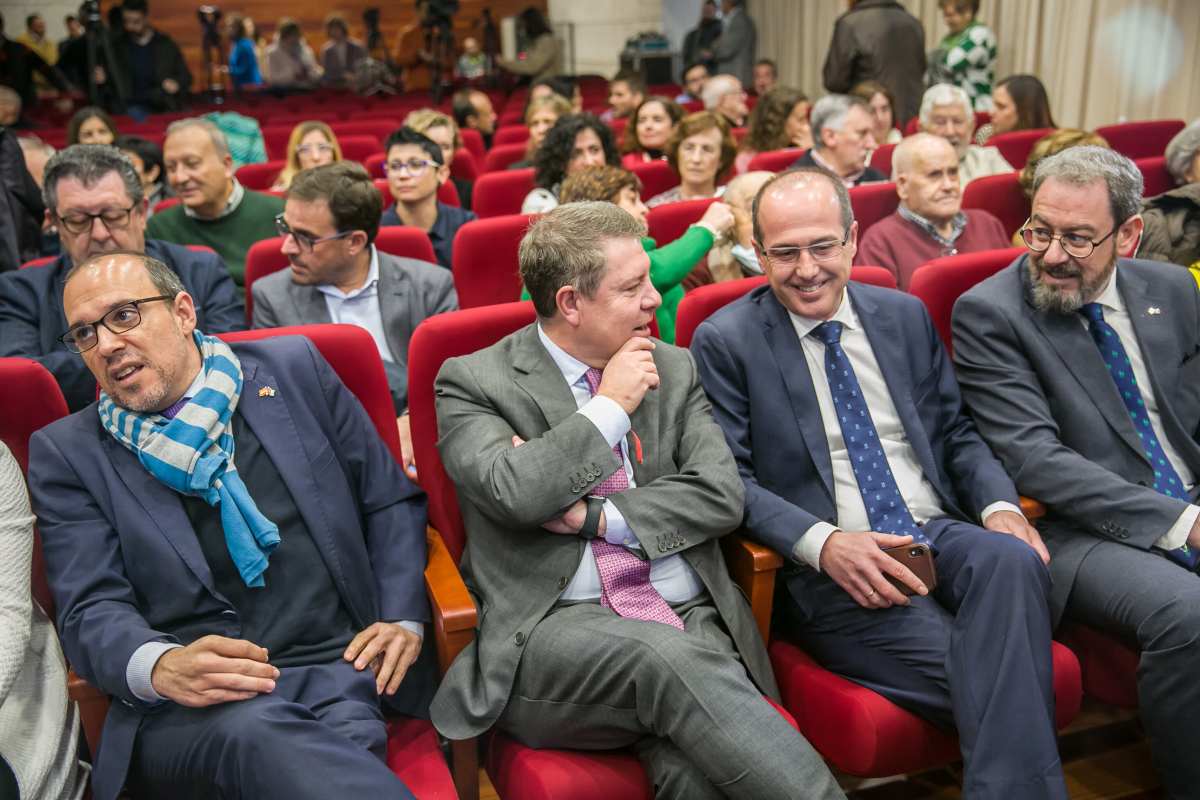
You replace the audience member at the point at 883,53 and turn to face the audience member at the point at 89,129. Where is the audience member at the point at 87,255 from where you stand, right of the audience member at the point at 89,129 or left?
left

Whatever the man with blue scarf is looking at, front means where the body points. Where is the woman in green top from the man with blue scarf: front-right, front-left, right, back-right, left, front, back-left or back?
back-left

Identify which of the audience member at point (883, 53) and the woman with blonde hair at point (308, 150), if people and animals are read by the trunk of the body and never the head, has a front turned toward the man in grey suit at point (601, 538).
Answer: the woman with blonde hair

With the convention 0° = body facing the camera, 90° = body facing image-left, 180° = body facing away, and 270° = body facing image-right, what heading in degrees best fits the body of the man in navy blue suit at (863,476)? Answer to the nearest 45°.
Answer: approximately 315°

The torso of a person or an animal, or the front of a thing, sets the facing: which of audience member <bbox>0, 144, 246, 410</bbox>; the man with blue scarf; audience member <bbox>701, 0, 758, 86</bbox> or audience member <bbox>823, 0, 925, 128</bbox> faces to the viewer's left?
audience member <bbox>701, 0, 758, 86</bbox>

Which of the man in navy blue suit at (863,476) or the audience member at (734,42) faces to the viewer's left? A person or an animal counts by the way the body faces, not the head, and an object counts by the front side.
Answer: the audience member

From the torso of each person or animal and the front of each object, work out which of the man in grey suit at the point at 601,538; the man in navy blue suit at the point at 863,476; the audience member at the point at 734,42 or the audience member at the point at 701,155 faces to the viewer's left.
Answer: the audience member at the point at 734,42

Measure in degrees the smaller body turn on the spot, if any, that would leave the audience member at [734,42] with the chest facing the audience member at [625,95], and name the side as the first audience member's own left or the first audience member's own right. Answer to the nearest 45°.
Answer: approximately 90° to the first audience member's own left

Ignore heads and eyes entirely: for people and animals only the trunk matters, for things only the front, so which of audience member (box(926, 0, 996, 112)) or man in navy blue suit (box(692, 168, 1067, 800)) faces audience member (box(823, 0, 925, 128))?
audience member (box(926, 0, 996, 112))

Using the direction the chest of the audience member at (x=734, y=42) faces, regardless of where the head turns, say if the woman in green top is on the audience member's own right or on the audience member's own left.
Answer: on the audience member's own left
